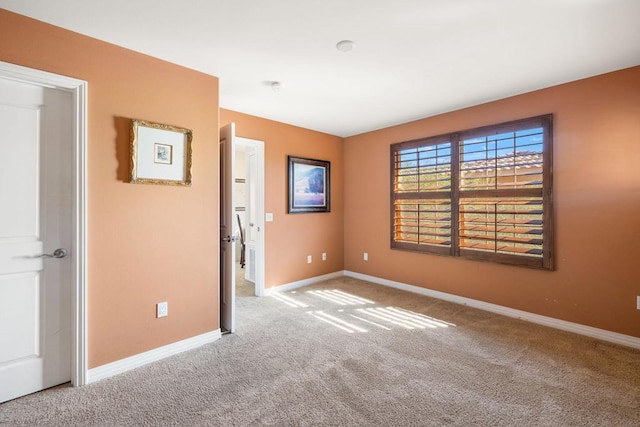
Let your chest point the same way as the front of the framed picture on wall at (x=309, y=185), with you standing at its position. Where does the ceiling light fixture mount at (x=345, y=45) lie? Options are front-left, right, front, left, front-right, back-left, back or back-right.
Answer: front-right

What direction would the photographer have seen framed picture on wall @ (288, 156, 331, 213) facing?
facing the viewer and to the right of the viewer

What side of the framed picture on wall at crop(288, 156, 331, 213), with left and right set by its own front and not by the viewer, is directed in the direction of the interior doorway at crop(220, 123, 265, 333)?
right

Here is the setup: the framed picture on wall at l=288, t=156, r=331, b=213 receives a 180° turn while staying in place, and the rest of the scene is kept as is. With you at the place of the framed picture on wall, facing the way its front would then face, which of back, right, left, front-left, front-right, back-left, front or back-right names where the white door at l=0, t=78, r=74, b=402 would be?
left

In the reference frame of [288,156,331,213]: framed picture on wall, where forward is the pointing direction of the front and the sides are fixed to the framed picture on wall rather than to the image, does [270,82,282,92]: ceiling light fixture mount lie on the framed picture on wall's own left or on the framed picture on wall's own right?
on the framed picture on wall's own right

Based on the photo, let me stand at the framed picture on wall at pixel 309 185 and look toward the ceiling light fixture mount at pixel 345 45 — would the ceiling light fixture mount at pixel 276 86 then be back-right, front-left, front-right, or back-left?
front-right

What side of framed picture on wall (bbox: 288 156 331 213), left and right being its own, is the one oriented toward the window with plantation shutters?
front

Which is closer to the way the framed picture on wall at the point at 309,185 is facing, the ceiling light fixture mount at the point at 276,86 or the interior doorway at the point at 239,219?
the ceiling light fixture mount

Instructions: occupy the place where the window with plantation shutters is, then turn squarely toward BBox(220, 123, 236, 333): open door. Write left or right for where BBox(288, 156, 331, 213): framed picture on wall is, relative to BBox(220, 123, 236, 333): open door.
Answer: right

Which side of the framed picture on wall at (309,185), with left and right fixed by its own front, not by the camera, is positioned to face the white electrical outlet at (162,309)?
right
